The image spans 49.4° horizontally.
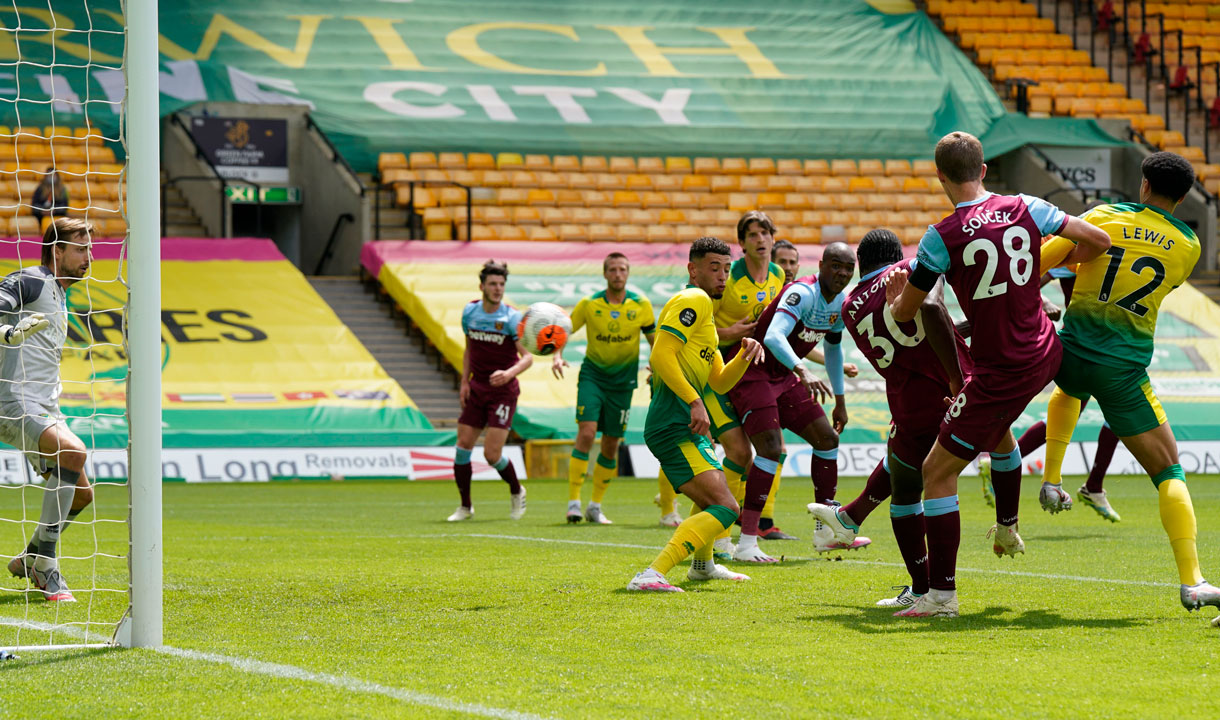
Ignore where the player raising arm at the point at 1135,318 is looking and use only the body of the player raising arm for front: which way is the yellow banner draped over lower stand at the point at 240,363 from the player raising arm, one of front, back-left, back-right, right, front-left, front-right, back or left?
front-left

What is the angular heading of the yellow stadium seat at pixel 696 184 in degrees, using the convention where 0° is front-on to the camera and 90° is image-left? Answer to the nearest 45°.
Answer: approximately 0°

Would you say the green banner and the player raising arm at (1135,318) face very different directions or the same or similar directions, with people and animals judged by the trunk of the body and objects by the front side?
very different directions

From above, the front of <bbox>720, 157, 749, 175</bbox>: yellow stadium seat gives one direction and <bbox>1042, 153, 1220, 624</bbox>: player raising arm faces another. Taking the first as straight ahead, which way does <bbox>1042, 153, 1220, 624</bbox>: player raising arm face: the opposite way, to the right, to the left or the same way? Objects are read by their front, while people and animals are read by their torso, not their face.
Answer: the opposite way

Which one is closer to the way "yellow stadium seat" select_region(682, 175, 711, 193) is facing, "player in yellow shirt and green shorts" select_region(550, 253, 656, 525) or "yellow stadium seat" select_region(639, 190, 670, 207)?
the player in yellow shirt and green shorts

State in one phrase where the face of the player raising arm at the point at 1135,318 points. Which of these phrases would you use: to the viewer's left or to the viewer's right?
to the viewer's left

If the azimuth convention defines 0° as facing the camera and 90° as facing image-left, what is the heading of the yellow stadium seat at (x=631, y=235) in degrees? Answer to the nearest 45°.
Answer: approximately 0°

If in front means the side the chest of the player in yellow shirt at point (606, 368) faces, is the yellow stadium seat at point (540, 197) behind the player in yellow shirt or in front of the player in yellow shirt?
behind
